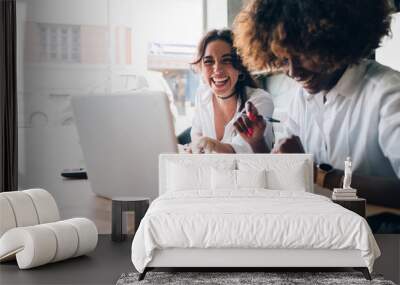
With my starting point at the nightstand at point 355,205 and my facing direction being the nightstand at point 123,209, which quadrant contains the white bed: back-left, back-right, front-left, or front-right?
front-left

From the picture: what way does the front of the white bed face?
toward the camera

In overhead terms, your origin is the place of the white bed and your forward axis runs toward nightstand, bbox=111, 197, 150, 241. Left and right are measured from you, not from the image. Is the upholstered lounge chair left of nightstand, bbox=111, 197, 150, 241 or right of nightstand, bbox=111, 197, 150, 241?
left

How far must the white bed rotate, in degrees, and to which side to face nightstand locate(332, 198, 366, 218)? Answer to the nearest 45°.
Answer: approximately 135° to its left
